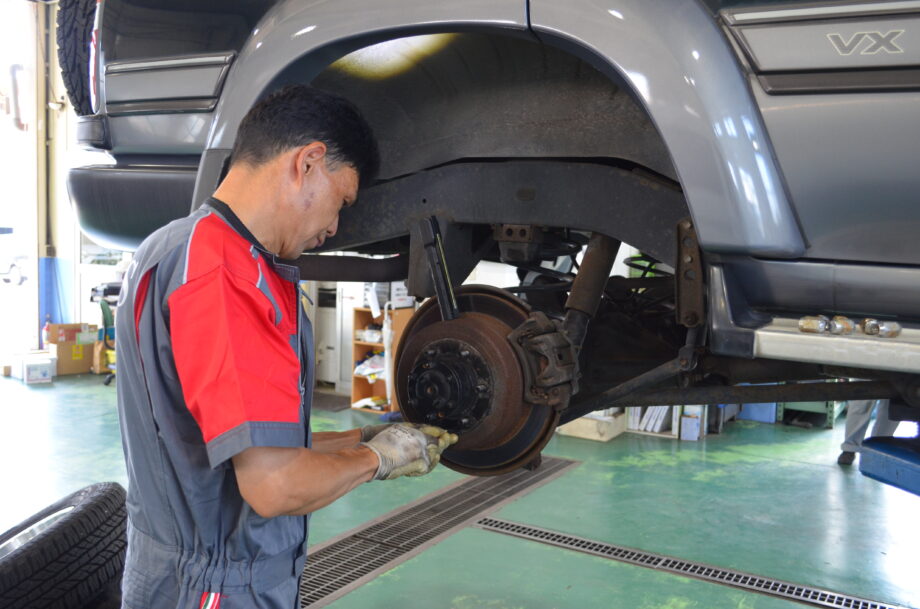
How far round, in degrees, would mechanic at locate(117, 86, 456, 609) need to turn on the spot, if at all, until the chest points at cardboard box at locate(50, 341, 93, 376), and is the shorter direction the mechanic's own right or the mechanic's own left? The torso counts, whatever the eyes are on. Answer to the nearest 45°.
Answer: approximately 90° to the mechanic's own left

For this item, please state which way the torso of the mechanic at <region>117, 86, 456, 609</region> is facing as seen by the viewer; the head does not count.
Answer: to the viewer's right

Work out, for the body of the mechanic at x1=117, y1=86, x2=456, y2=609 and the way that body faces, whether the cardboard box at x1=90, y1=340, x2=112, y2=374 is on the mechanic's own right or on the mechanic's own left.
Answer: on the mechanic's own left

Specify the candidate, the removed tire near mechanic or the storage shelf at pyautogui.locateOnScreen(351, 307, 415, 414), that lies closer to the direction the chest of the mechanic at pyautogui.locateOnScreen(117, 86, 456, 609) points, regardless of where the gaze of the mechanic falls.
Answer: the storage shelf

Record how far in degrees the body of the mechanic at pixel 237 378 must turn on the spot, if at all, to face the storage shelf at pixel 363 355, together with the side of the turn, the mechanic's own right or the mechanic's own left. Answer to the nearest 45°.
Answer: approximately 90° to the mechanic's own left

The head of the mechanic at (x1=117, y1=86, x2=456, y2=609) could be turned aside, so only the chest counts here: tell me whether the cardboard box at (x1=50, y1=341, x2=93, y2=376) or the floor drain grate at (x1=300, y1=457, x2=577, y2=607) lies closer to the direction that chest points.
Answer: the floor drain grate

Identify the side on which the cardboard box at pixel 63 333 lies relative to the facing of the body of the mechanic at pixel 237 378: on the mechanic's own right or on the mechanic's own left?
on the mechanic's own left

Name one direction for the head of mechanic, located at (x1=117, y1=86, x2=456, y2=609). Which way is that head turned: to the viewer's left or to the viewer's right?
to the viewer's right

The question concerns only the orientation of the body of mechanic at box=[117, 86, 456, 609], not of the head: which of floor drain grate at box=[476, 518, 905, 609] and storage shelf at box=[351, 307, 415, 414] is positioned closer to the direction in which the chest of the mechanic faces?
the floor drain grate

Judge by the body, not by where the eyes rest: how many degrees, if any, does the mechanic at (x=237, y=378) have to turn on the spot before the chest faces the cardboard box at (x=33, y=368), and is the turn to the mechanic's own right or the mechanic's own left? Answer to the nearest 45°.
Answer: approximately 90° to the mechanic's own left

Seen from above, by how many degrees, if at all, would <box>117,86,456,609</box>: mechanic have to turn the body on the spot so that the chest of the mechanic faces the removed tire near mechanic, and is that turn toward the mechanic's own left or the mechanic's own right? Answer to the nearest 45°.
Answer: approximately 135° to the mechanic's own left
